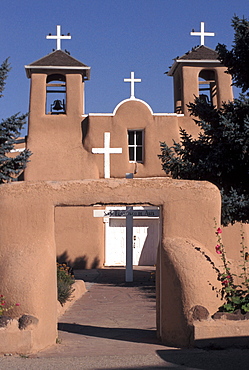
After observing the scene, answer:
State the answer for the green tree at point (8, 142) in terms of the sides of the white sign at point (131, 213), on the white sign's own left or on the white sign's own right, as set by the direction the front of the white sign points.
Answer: on the white sign's own right

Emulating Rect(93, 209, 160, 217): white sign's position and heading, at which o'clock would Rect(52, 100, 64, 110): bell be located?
The bell is roughly at 5 o'clock from the white sign.

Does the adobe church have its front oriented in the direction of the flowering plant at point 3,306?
yes

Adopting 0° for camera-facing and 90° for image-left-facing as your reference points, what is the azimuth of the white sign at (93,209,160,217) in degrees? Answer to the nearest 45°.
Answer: approximately 0°

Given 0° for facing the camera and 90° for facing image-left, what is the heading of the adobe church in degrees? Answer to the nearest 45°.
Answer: approximately 0°

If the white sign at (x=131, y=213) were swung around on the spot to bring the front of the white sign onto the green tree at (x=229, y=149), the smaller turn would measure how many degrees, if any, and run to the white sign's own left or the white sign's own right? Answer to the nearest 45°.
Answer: approximately 45° to the white sign's own left

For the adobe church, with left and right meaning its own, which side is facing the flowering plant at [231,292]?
front

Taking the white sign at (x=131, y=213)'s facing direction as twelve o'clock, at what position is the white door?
The white door is roughly at 6 o'clock from the white sign.
